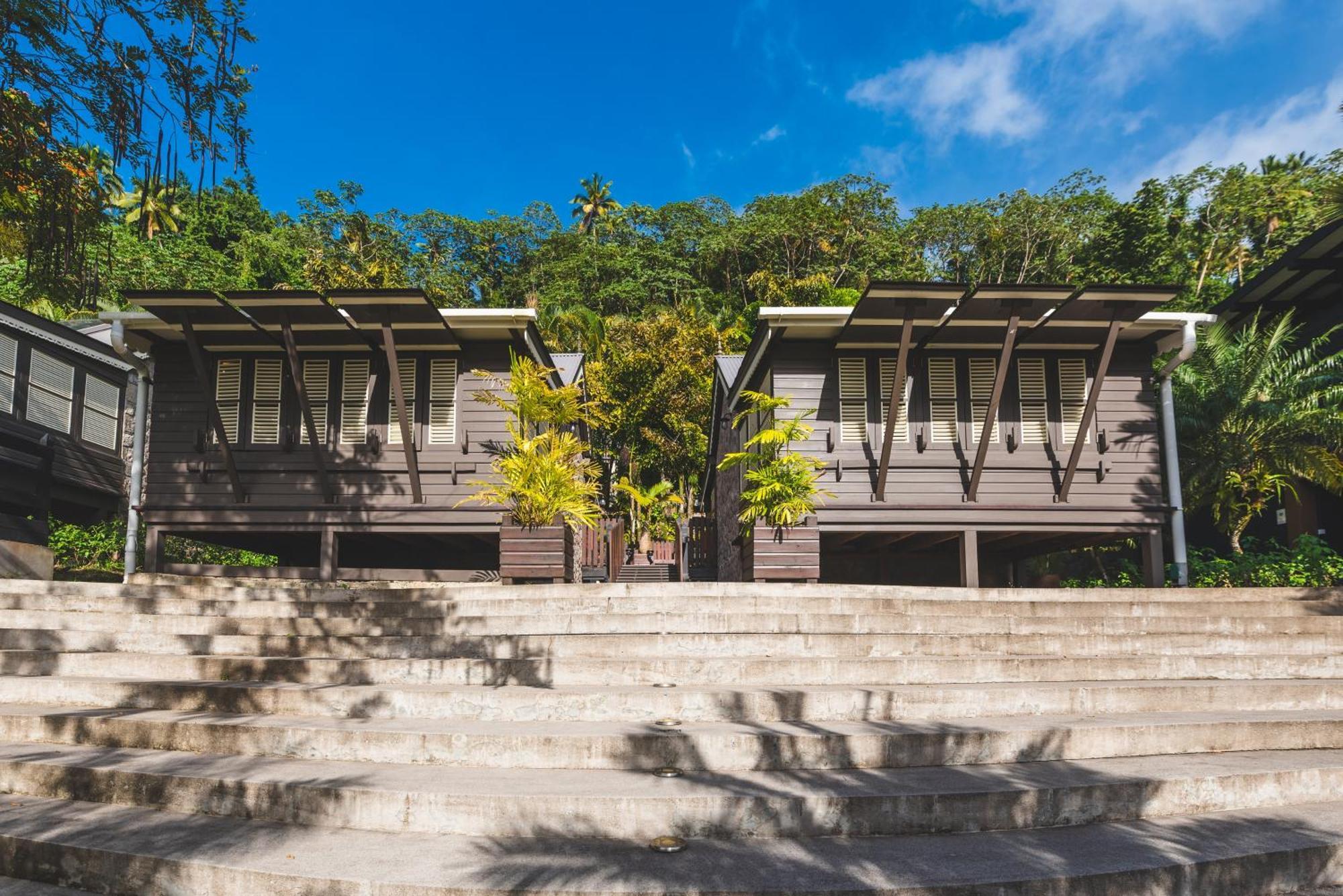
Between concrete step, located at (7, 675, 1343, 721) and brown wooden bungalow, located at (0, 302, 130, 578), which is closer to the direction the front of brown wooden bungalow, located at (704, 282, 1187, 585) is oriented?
the concrete step

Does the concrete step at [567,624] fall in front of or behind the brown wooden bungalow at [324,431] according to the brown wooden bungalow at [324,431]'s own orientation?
in front

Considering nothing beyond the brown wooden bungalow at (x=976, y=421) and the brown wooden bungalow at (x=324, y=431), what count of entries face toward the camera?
2

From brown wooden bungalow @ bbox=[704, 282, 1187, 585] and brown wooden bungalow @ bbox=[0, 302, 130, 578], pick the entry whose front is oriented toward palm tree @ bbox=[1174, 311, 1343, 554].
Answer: brown wooden bungalow @ bbox=[0, 302, 130, 578]

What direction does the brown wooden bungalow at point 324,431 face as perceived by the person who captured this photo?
facing the viewer

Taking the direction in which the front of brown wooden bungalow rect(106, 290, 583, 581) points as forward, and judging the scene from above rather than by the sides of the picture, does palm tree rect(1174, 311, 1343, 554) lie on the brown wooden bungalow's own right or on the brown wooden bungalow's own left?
on the brown wooden bungalow's own left

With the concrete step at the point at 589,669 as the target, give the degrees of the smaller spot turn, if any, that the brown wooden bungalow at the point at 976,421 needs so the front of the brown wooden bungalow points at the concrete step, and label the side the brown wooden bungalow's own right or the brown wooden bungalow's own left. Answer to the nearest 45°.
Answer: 0° — it already faces it

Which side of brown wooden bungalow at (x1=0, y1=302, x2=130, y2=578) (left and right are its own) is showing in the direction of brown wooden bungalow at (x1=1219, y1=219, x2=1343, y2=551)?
front

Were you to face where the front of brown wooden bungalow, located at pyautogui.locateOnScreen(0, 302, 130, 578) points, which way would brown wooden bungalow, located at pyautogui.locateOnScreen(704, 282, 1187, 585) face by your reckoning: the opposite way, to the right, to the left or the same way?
to the right

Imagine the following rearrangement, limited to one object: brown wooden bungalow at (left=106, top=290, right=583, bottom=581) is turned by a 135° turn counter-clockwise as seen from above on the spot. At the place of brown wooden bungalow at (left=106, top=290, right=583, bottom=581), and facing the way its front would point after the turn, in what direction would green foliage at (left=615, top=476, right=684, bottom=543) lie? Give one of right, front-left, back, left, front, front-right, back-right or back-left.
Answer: front

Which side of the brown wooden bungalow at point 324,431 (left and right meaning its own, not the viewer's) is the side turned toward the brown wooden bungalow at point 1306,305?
left

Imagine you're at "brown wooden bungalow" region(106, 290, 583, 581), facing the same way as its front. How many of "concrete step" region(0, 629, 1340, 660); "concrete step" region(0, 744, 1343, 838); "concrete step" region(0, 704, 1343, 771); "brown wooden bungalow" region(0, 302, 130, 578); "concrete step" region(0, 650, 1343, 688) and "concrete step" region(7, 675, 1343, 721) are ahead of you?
5

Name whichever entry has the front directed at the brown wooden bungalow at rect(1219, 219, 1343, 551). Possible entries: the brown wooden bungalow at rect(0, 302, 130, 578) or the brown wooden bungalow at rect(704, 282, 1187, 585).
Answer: the brown wooden bungalow at rect(0, 302, 130, 578)
